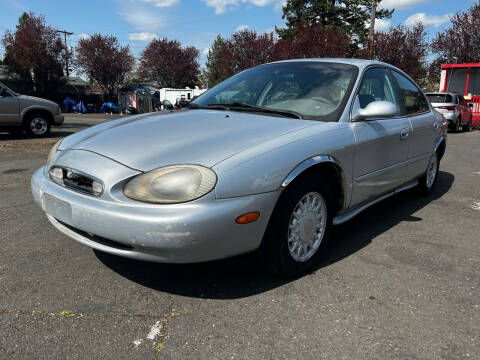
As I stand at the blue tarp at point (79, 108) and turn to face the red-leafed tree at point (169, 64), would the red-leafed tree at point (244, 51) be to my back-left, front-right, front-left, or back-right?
front-right

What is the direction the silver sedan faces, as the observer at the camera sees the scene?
facing the viewer and to the left of the viewer

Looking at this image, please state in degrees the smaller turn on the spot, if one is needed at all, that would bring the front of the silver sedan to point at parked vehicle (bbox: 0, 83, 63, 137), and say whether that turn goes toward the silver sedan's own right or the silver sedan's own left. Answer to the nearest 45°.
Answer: approximately 90° to the silver sedan's own right

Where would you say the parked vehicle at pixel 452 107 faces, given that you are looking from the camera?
facing away from the viewer and to the right of the viewer

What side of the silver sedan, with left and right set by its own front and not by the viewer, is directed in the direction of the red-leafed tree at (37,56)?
right

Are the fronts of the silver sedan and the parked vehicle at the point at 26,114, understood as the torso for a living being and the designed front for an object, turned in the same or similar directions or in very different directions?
very different directions

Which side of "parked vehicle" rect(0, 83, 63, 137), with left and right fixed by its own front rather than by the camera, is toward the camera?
right

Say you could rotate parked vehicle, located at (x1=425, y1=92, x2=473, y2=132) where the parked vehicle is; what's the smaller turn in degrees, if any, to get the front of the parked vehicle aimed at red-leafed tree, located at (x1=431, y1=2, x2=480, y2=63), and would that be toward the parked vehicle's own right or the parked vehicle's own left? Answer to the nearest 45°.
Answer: approximately 45° to the parked vehicle's own left

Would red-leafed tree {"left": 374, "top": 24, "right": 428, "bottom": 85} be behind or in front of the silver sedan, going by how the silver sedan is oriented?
behind

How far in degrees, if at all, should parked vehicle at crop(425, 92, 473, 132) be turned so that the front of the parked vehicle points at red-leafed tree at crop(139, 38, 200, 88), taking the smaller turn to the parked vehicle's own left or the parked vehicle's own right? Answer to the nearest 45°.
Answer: approximately 90° to the parked vehicle's own left
